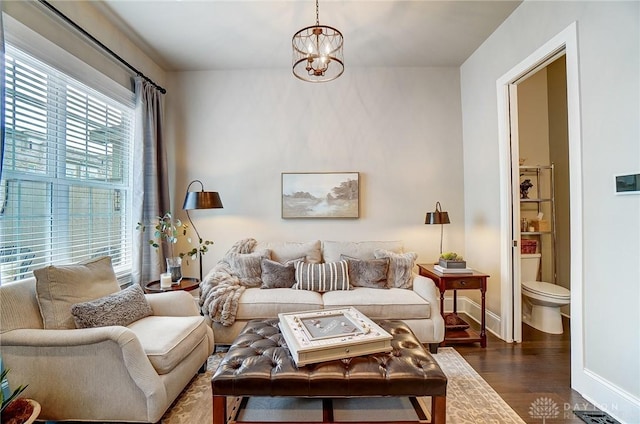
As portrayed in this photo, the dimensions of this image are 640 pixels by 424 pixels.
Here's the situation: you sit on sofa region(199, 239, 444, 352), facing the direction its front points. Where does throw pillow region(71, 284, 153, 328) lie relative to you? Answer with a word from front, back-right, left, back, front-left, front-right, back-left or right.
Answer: front-right

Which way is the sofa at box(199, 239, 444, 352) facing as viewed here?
toward the camera

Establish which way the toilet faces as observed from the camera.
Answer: facing the viewer and to the right of the viewer

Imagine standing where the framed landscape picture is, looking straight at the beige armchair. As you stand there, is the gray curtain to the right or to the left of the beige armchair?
right

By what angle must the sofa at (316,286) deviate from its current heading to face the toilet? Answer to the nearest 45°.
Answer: approximately 90° to its left

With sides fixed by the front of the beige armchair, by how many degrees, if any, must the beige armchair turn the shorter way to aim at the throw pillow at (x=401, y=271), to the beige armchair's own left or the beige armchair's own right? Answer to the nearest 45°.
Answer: approximately 45° to the beige armchair's own left

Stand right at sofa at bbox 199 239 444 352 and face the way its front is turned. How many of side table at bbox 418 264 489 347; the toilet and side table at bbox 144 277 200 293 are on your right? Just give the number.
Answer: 1

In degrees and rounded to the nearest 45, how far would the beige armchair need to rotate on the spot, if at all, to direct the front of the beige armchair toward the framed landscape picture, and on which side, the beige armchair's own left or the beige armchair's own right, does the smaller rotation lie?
approximately 45° to the beige armchair's own left

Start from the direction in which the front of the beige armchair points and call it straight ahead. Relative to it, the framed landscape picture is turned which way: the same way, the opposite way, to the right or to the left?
to the right

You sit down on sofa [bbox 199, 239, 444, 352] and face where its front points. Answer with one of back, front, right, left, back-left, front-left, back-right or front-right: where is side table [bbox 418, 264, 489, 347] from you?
left

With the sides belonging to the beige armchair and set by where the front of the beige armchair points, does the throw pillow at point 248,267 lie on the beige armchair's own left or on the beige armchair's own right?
on the beige armchair's own left

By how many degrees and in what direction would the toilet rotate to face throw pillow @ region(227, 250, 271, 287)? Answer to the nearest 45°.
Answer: approximately 90° to its right

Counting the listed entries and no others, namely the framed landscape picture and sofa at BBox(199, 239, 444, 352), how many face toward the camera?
2

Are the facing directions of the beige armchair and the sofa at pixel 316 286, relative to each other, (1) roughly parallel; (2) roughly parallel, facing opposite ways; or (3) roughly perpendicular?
roughly perpendicular

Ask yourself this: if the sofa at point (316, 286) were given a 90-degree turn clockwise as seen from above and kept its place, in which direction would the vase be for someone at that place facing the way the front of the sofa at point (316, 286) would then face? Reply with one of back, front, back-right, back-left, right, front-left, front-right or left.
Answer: front
